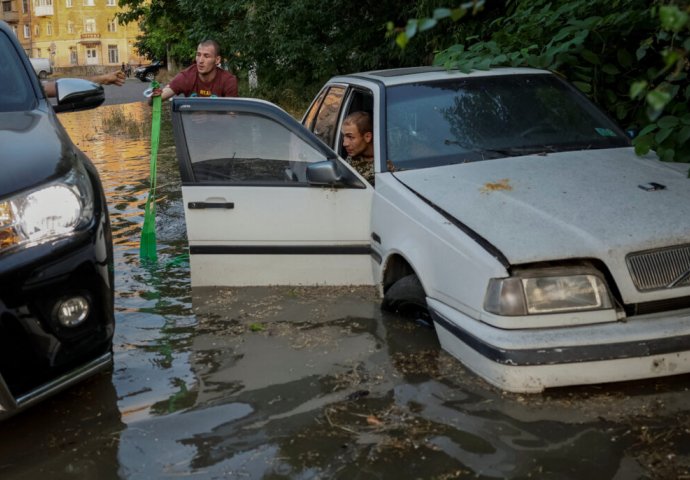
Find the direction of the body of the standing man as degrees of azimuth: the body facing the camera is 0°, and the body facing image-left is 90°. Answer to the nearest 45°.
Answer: approximately 0°

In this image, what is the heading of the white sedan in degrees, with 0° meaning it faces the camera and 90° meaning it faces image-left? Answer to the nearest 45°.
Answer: approximately 315°

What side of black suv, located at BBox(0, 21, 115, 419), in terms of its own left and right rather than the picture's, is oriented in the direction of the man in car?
left

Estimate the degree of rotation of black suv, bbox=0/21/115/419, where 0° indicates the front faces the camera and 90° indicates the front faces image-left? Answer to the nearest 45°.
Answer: approximately 315°

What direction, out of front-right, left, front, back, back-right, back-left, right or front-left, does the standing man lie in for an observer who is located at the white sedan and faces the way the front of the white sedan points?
back
